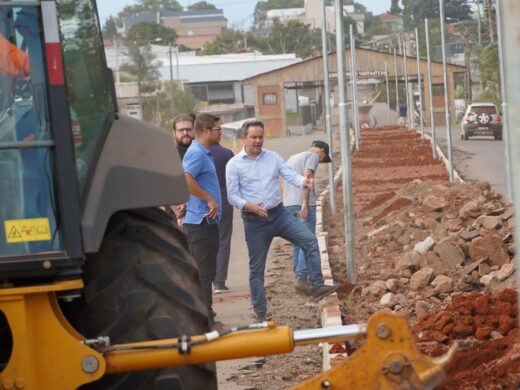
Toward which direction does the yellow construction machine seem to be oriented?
away from the camera

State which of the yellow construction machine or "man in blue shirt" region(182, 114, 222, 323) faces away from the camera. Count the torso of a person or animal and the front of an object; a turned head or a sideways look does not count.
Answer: the yellow construction machine

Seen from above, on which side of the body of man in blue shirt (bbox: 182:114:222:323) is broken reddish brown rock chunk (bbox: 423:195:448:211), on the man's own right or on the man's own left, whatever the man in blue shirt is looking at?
on the man's own left

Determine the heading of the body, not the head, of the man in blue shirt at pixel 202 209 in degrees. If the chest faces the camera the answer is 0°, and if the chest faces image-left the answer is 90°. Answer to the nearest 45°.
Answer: approximately 270°

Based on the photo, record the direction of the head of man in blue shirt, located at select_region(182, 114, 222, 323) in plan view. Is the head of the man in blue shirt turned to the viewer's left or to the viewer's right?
to the viewer's right

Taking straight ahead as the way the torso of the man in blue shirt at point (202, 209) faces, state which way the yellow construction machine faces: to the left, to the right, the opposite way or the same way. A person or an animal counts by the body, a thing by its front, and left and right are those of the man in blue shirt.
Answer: to the left

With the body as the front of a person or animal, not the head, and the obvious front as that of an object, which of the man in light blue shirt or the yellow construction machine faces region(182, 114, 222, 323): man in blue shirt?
the yellow construction machine
